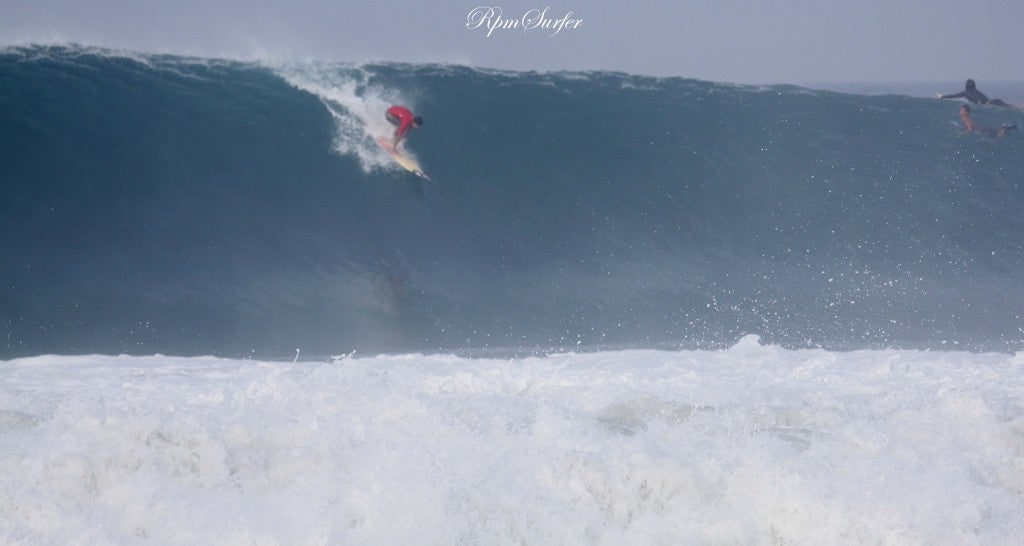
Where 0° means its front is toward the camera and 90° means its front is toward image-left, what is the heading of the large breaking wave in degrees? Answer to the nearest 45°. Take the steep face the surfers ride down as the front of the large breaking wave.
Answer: approximately 0°

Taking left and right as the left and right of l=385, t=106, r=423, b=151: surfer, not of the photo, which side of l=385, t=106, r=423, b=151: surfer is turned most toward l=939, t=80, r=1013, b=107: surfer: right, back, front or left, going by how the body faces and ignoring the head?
front

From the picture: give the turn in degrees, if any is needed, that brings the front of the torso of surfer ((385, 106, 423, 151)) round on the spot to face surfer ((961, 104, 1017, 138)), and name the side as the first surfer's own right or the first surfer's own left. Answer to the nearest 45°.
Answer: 0° — they already face them

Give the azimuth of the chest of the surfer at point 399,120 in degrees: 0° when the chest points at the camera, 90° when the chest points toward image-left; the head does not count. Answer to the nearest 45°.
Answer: approximately 270°

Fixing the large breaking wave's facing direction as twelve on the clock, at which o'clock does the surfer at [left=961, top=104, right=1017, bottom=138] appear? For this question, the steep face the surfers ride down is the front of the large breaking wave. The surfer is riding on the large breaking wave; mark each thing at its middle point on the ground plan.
The surfer is roughly at 8 o'clock from the large breaking wave.

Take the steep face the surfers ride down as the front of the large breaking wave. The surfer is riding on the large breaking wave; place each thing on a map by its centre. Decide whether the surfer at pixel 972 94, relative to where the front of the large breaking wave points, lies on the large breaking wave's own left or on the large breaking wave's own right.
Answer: on the large breaking wave's own left
